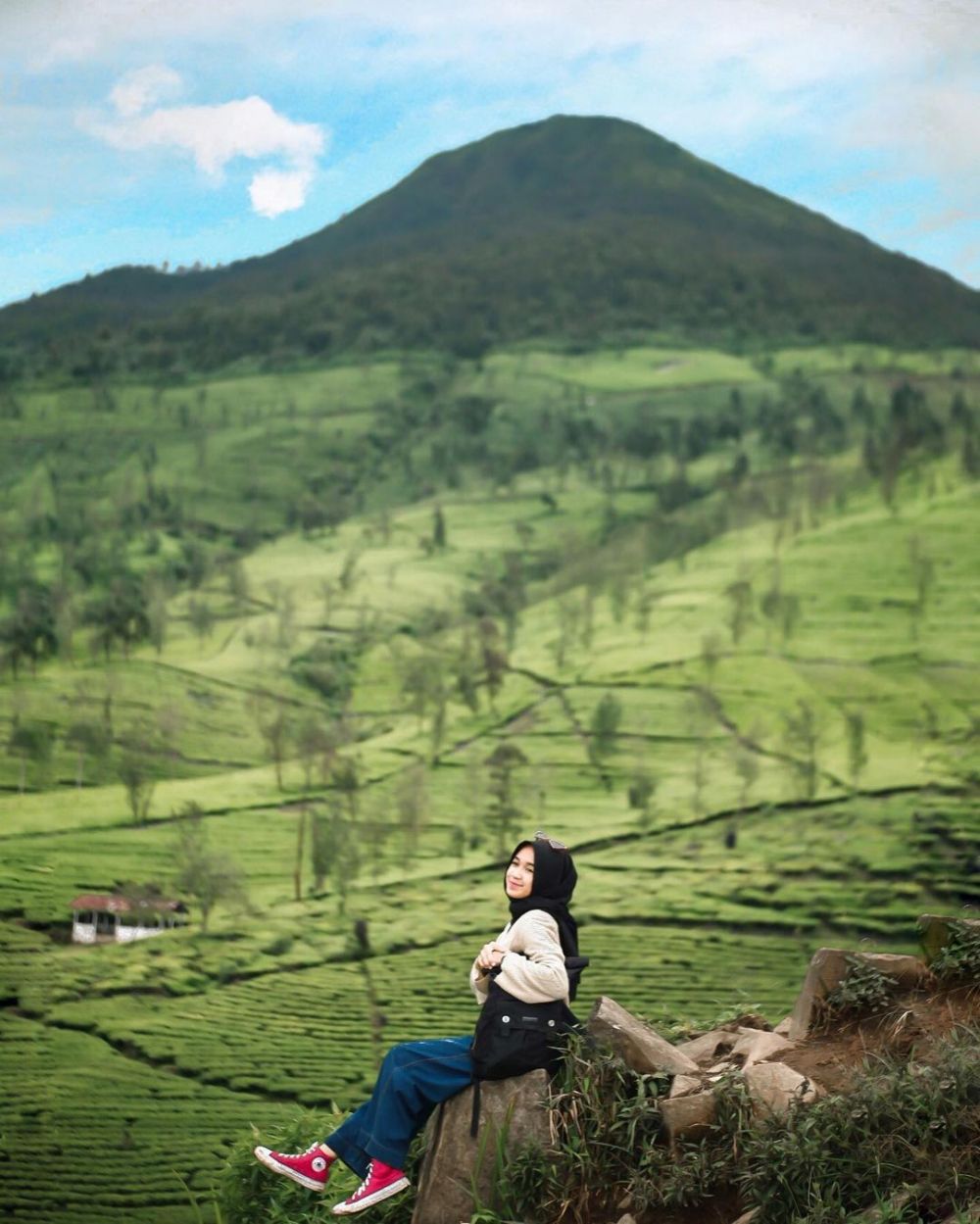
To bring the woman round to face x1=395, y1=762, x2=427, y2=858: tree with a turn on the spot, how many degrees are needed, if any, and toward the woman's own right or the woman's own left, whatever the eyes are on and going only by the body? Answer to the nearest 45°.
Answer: approximately 90° to the woman's own right

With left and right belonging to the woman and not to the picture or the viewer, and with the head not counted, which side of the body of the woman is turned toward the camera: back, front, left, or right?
left

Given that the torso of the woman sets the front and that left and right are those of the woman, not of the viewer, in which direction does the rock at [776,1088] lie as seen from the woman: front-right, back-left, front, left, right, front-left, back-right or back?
back

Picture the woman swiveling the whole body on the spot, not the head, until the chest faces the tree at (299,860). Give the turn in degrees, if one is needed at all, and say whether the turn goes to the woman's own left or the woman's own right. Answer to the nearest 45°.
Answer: approximately 90° to the woman's own right

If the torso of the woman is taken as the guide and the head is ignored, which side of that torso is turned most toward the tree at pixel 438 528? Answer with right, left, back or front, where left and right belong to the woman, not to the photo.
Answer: right

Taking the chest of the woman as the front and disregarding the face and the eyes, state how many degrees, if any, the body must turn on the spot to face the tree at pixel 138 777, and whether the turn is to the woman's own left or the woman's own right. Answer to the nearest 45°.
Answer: approximately 90° to the woman's own right

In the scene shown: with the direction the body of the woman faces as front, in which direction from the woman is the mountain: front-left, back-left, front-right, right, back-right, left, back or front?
right

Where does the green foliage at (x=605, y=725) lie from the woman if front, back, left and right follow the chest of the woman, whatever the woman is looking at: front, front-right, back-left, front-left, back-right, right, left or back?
right

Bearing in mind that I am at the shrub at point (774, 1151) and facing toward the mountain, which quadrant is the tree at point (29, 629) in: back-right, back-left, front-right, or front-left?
front-left

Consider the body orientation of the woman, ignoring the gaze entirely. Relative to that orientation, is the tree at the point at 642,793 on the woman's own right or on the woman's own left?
on the woman's own right

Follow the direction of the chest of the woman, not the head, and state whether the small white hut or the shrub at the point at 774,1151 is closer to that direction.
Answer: the small white hut
